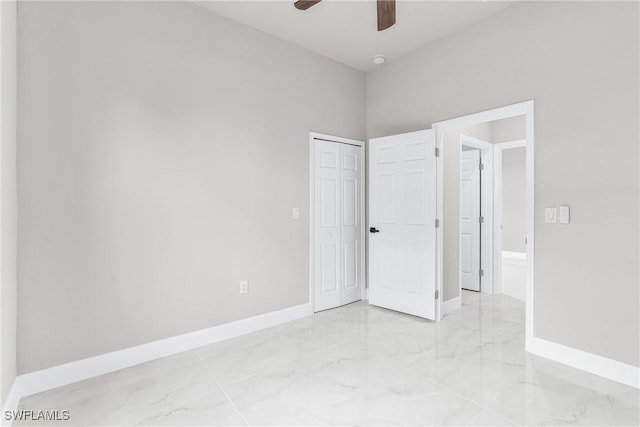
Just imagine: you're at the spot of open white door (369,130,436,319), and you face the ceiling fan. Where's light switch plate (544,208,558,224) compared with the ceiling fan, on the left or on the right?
left

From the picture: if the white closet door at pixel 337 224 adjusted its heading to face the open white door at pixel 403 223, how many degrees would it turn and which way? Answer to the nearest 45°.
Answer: approximately 45° to its left

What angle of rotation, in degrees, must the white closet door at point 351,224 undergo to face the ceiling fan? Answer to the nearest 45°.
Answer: approximately 45° to its right

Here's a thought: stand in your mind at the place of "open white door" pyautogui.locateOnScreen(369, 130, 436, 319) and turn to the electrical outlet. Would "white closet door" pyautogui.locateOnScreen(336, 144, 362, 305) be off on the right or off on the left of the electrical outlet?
right

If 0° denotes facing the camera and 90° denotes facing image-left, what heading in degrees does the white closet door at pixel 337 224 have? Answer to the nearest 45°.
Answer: approximately 315°

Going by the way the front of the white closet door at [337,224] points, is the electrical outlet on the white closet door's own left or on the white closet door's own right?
on the white closet door's own right

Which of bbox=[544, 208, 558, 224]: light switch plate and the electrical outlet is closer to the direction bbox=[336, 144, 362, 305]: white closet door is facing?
the light switch plate

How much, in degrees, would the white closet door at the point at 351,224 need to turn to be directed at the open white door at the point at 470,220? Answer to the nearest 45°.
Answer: approximately 90° to its left

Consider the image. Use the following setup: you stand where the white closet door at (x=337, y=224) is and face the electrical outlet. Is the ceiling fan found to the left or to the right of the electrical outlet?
left
